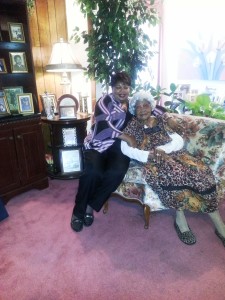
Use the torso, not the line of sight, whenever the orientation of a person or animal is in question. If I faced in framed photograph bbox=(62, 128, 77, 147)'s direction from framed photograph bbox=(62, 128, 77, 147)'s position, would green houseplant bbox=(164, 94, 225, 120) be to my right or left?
on my left

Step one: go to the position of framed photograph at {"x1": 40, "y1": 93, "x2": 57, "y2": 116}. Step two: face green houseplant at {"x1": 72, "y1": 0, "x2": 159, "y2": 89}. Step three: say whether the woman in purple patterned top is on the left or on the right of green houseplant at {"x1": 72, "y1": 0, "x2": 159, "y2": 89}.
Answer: right

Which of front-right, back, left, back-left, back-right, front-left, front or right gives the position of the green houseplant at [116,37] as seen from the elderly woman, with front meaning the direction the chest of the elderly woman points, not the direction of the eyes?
back

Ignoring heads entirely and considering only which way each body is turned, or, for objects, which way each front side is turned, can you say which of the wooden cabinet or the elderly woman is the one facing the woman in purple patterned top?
the wooden cabinet

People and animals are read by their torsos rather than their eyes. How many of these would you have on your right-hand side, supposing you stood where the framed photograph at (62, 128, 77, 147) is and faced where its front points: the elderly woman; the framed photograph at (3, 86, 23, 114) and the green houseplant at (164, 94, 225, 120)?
1

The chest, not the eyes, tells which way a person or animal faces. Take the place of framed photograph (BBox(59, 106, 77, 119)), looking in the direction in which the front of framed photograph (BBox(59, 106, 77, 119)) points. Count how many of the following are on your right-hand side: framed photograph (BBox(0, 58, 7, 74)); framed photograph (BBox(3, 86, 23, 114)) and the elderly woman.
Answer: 2

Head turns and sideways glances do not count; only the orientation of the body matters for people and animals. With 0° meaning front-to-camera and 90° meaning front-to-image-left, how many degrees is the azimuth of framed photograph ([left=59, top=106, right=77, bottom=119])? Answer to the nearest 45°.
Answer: approximately 0°
